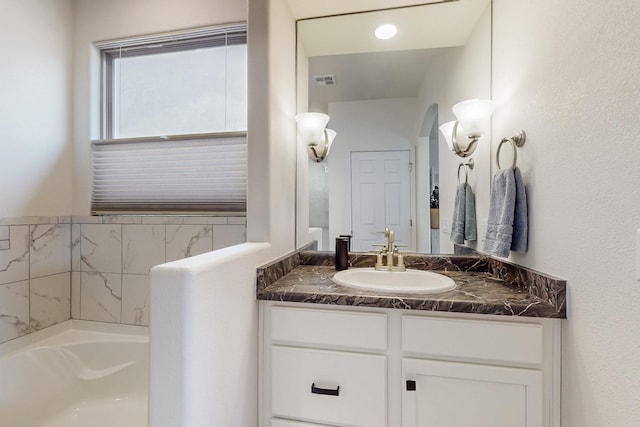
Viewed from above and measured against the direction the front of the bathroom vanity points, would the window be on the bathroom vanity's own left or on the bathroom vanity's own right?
on the bathroom vanity's own right

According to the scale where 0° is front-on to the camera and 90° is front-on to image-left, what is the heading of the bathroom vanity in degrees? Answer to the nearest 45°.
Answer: approximately 0°

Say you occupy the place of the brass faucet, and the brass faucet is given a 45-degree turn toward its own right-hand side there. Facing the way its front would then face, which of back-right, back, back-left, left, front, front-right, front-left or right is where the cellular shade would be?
front-right

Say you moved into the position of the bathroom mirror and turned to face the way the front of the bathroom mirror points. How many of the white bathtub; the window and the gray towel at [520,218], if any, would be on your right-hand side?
2

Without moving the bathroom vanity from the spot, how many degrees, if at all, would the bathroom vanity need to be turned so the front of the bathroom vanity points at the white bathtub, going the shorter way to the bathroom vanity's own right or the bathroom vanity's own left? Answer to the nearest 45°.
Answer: approximately 90° to the bathroom vanity's own right

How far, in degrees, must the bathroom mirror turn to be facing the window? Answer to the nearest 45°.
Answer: approximately 90° to its right

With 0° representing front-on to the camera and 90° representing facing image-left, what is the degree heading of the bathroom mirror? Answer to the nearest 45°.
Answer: approximately 0°
